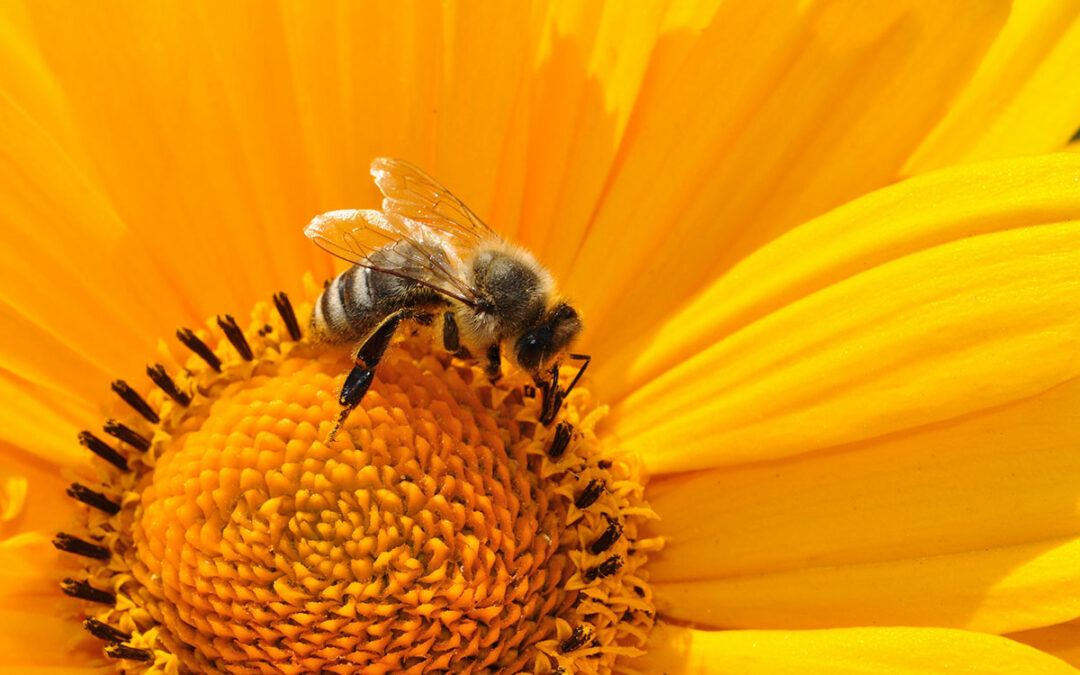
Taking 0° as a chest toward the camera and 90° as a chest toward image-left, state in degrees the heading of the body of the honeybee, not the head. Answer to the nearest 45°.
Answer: approximately 270°
